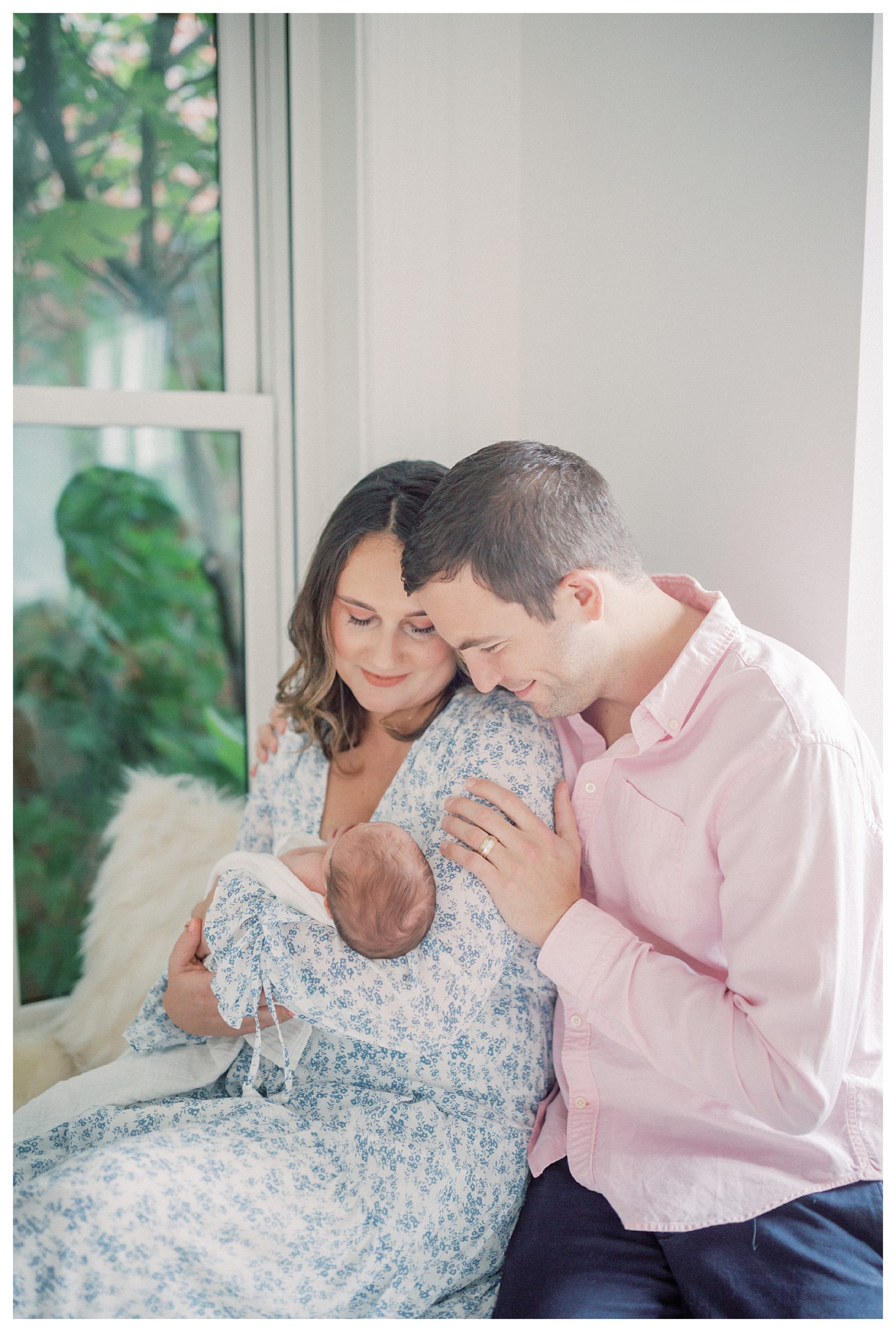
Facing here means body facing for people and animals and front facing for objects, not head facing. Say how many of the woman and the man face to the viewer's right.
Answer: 0

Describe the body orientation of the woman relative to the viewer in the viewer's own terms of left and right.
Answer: facing the viewer and to the left of the viewer

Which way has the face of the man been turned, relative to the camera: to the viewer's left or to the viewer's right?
to the viewer's left

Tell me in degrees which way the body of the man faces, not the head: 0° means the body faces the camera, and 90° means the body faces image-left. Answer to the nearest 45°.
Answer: approximately 45°

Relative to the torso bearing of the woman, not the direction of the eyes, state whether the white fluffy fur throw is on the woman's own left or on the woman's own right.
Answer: on the woman's own right

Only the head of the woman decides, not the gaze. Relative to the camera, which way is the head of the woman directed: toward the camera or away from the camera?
toward the camera

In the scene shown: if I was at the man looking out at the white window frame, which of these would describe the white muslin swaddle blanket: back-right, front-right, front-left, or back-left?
front-left

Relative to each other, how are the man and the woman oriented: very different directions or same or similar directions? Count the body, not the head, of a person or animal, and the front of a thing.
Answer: same or similar directions
